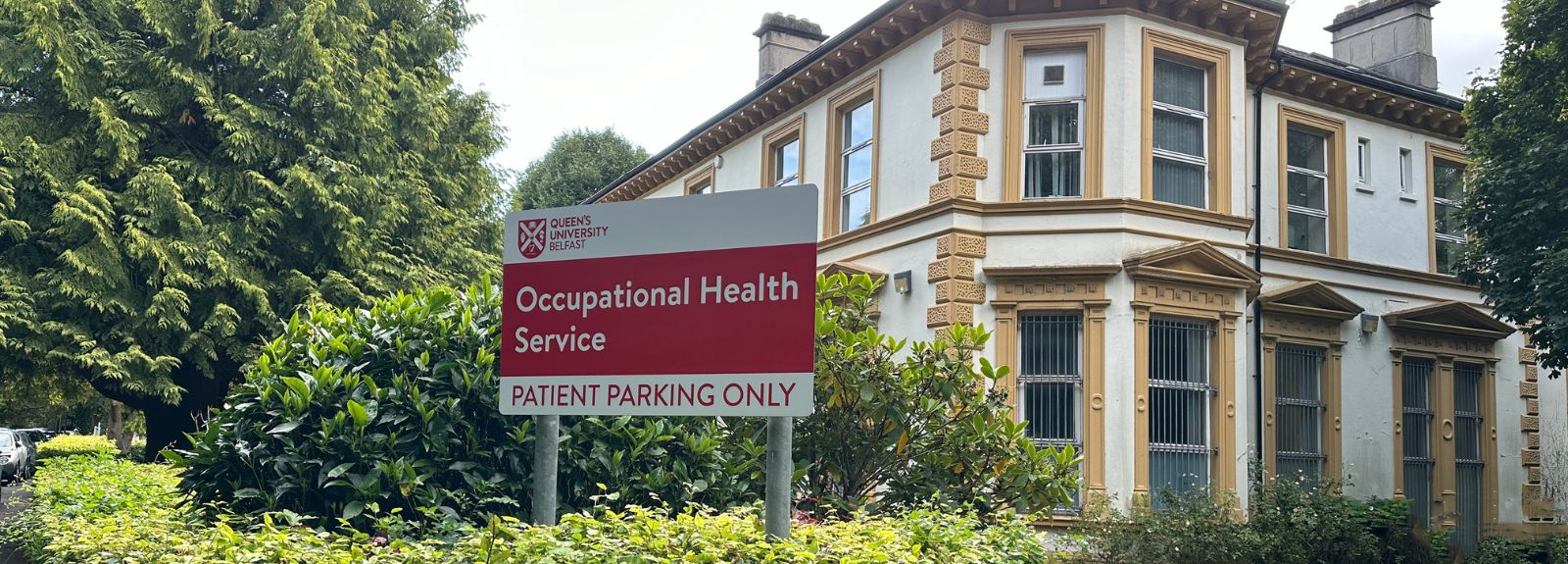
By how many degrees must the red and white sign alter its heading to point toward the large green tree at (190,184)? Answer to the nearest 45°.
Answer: approximately 90° to its right

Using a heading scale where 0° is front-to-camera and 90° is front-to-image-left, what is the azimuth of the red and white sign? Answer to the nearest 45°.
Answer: approximately 45°

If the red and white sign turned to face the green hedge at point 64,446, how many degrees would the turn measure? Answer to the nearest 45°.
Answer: approximately 90° to its right

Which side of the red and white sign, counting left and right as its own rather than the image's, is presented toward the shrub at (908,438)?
back

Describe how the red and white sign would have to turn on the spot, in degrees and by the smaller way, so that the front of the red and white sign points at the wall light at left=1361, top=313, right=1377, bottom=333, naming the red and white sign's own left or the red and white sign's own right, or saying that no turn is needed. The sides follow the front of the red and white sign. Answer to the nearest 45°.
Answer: approximately 180°

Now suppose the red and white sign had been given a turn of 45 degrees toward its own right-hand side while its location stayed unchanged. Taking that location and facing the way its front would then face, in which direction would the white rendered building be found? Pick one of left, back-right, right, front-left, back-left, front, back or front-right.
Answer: back-right

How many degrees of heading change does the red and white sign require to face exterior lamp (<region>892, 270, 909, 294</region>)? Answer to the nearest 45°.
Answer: approximately 135° to its right

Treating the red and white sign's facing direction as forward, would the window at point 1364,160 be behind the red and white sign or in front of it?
behind

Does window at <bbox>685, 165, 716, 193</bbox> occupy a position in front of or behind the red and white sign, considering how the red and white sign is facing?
behind

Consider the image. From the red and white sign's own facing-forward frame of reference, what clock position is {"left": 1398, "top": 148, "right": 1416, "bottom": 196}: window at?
The window is roughly at 6 o'clock from the red and white sign.
